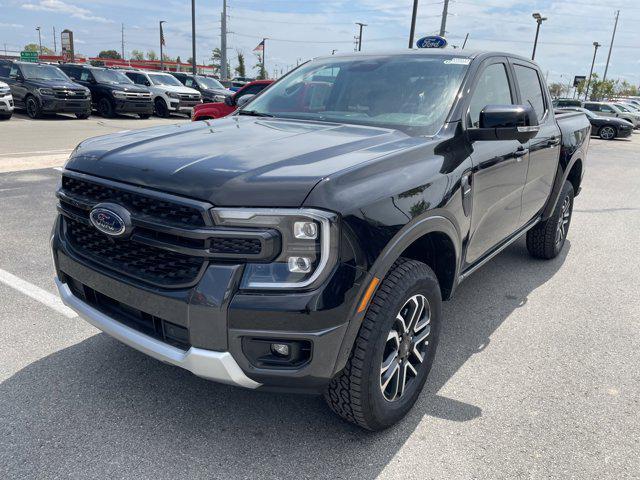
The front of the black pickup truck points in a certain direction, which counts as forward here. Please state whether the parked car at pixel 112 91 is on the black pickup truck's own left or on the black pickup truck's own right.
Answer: on the black pickup truck's own right

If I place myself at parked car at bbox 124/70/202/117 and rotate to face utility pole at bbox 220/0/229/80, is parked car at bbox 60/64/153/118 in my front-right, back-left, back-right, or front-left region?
back-left

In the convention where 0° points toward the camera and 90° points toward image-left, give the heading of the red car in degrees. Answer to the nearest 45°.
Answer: approximately 45°

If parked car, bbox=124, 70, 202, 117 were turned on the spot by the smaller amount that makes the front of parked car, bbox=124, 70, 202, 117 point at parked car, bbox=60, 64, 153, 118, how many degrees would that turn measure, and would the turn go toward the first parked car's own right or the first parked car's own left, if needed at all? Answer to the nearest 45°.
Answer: approximately 90° to the first parked car's own right

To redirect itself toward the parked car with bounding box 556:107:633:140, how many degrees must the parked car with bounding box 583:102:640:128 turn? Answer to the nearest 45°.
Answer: approximately 45° to its right

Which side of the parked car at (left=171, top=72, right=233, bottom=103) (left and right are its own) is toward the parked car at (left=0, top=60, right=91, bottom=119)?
right

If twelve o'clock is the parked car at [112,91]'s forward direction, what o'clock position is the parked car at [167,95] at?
the parked car at [167,95] is roughly at 10 o'clock from the parked car at [112,91].

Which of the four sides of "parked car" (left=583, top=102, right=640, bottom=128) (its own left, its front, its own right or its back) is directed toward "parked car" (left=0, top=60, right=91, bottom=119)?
right

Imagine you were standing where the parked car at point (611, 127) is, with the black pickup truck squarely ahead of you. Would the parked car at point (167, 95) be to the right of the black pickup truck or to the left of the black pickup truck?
right
